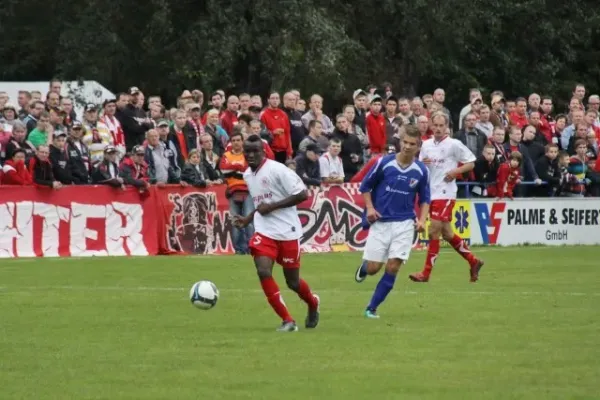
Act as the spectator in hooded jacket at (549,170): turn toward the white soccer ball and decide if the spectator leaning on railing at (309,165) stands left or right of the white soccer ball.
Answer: right

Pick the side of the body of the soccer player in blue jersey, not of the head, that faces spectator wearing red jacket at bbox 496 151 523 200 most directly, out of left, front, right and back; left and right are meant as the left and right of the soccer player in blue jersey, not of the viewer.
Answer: back

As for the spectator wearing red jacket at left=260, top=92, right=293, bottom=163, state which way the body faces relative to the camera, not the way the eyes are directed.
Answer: toward the camera

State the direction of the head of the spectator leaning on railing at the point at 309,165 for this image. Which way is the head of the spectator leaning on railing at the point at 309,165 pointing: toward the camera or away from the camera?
toward the camera

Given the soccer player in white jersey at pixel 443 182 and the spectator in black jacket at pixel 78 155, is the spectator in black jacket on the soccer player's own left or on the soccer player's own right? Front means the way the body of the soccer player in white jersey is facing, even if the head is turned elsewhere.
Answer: on the soccer player's own right

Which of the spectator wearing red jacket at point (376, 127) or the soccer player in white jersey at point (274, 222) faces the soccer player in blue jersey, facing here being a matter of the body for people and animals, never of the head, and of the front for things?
the spectator wearing red jacket

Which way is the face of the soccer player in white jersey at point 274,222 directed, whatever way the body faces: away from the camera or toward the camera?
toward the camera

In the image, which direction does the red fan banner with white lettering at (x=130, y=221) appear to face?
toward the camera

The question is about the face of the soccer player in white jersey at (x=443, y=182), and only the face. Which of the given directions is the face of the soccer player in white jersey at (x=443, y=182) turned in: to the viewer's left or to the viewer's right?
to the viewer's left

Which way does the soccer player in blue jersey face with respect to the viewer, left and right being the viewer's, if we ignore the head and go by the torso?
facing the viewer

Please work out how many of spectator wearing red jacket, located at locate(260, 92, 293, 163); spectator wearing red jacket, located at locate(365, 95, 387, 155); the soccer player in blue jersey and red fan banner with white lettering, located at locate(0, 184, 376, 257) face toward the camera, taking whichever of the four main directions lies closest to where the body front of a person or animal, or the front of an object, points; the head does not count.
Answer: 4

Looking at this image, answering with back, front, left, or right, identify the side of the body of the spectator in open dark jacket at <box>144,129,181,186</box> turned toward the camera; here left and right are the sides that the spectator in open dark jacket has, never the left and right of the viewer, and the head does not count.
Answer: front
